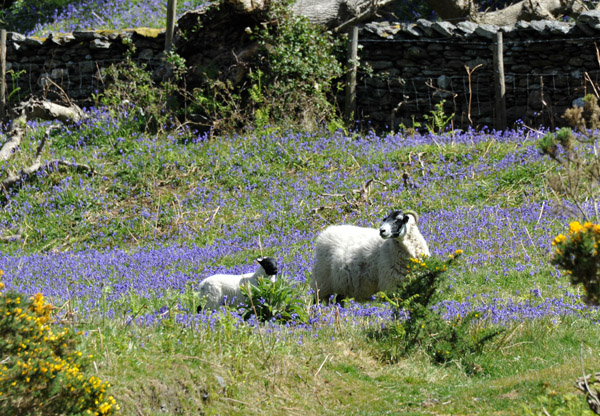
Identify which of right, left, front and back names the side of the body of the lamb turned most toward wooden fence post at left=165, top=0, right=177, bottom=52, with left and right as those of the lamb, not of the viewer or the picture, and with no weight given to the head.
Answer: left

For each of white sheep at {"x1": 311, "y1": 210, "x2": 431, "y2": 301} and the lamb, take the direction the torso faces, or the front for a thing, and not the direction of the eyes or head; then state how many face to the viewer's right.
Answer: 2

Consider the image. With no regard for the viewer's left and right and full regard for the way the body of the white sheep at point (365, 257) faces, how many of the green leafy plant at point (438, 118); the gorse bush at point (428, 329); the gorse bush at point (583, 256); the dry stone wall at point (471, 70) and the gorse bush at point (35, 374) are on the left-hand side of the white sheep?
2

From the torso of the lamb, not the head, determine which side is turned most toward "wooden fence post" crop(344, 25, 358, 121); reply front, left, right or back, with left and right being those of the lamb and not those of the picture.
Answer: left

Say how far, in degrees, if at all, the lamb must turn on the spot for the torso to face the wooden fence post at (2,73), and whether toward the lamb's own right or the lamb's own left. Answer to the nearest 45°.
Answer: approximately 135° to the lamb's own left

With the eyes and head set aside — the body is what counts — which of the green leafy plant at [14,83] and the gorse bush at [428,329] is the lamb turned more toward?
the gorse bush

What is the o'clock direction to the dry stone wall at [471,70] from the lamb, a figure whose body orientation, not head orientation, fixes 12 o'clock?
The dry stone wall is roughly at 10 o'clock from the lamb.

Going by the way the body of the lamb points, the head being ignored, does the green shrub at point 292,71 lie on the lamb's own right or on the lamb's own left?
on the lamb's own left

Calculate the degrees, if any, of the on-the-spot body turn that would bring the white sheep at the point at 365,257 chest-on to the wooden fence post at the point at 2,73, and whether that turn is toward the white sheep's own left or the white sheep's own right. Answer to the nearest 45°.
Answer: approximately 135° to the white sheep's own left

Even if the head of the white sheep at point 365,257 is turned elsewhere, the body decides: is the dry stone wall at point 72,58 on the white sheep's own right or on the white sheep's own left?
on the white sheep's own left

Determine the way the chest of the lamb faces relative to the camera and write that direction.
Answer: to the viewer's right

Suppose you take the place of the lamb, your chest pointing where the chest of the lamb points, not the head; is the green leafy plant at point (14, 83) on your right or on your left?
on your left

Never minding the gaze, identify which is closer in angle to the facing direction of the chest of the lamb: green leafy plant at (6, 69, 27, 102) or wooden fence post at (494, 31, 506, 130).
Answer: the wooden fence post

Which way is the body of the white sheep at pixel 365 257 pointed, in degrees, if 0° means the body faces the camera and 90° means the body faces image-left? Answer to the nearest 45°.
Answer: approximately 270°
